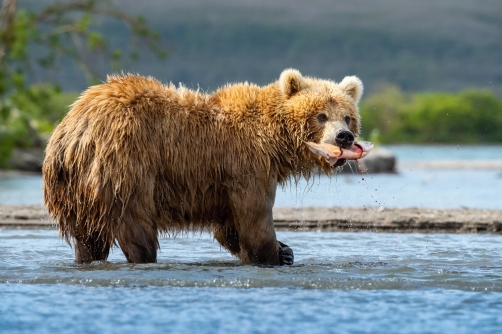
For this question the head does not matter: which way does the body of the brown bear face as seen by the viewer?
to the viewer's right
